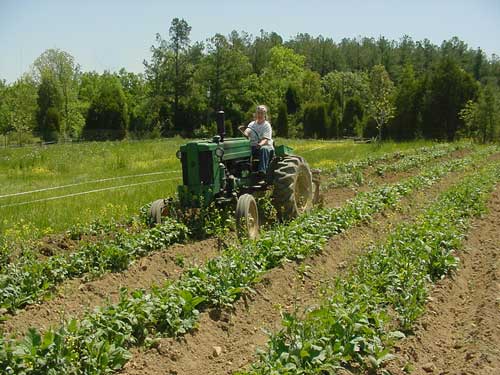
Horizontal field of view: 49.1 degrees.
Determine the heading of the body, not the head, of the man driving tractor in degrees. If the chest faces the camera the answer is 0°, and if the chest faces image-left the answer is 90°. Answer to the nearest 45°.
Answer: approximately 45°

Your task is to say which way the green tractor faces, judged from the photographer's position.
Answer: facing the viewer and to the left of the viewer
